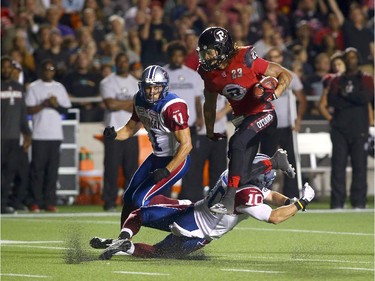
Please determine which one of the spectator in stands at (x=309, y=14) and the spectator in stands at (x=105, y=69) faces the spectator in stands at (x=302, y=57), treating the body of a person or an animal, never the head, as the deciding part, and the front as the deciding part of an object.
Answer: the spectator in stands at (x=309, y=14)

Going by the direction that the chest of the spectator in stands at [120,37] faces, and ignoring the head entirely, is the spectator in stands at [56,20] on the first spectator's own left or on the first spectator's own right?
on the first spectator's own right

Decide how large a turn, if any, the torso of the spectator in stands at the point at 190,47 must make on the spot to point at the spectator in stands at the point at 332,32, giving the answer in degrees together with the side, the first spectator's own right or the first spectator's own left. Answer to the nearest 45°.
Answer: approximately 135° to the first spectator's own left

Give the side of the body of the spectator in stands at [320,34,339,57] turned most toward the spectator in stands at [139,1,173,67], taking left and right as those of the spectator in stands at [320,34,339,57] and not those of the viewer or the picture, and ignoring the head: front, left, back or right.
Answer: right
